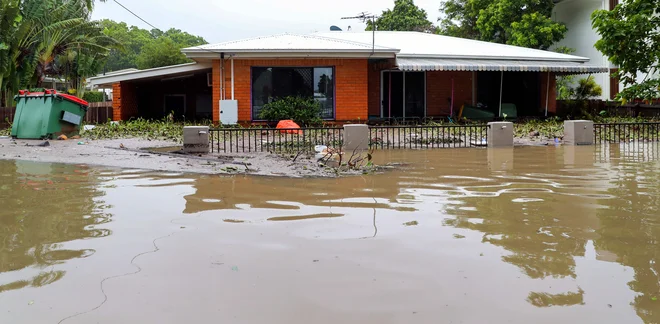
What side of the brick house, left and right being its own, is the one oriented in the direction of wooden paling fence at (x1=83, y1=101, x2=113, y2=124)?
right

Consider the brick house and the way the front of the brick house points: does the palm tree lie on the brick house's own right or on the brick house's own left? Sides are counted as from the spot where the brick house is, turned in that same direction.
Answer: on the brick house's own right

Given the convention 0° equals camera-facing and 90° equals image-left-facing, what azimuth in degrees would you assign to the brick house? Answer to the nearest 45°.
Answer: approximately 0°

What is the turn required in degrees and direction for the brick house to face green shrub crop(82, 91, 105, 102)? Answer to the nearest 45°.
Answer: approximately 135° to its right

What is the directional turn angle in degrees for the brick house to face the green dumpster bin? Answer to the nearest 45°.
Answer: approximately 45° to its right

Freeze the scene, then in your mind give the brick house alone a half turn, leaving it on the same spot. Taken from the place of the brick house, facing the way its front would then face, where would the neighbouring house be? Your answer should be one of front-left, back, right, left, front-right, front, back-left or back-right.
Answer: front-right

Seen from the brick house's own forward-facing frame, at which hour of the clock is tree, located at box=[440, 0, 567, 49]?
The tree is roughly at 7 o'clock from the brick house.

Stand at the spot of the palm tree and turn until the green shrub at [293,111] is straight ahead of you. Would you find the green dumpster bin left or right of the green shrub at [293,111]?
right

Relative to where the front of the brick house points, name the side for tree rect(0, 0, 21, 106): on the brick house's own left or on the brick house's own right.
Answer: on the brick house's own right

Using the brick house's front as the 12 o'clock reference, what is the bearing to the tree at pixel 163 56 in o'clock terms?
The tree is roughly at 5 o'clock from the brick house.
